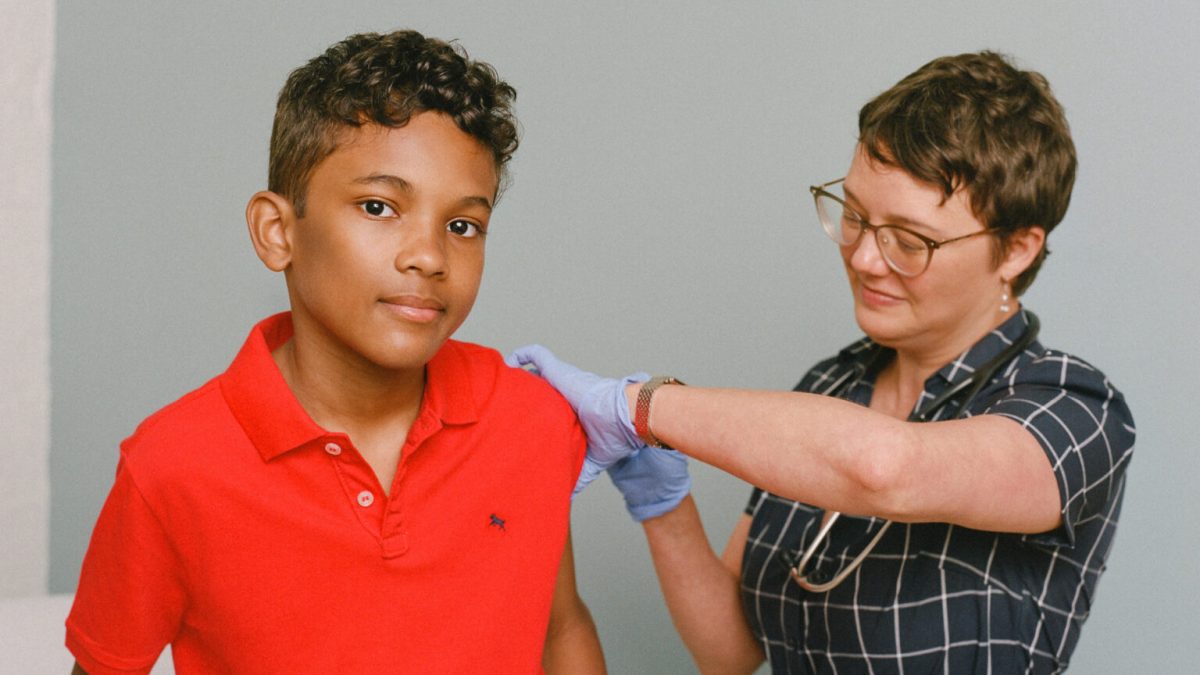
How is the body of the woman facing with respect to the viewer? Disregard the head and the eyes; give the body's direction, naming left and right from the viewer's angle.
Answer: facing the viewer and to the left of the viewer

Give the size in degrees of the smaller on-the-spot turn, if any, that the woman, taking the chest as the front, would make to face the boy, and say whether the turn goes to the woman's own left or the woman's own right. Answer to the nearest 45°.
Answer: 0° — they already face them

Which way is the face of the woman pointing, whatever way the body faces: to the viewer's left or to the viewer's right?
to the viewer's left
